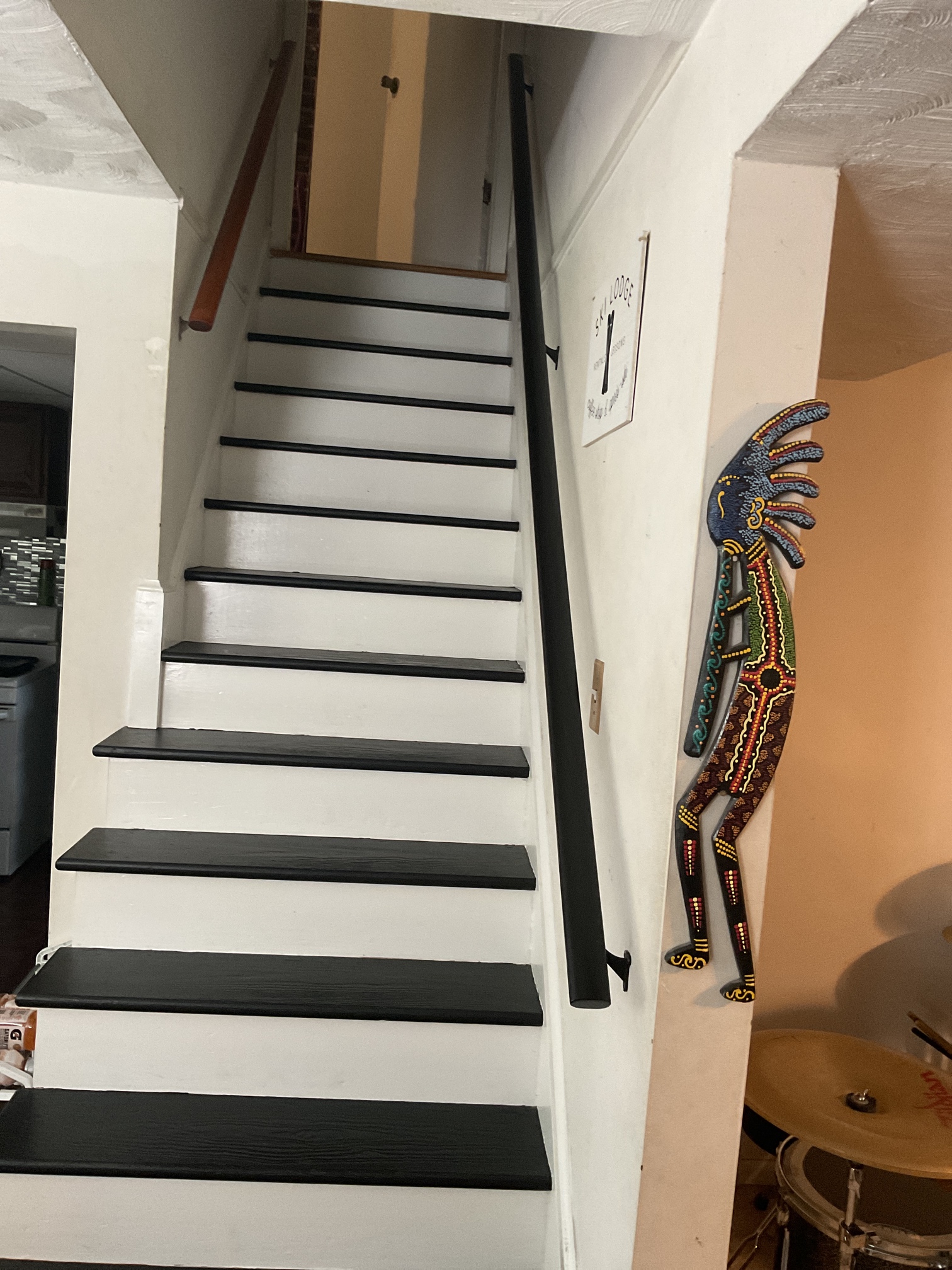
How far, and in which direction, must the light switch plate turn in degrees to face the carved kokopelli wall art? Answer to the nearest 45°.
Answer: approximately 90° to its left

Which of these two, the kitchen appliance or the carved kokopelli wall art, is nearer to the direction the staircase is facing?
the carved kokopelli wall art

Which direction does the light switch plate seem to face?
to the viewer's left

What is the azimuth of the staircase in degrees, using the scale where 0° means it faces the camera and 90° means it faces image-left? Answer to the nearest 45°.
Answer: approximately 0°

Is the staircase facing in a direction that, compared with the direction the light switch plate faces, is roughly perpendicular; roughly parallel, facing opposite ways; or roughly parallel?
roughly perpendicular

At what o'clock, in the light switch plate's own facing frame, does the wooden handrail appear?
The wooden handrail is roughly at 1 o'clock from the light switch plate.

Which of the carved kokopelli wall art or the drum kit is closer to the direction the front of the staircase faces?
the carved kokopelli wall art

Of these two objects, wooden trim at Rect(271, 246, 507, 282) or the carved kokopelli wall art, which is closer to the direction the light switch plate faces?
the wooden trim

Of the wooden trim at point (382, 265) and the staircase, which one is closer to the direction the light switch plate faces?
the staircase

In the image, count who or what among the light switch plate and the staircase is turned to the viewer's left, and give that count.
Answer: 1
